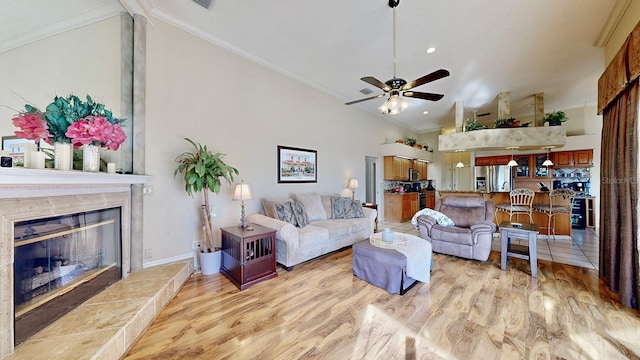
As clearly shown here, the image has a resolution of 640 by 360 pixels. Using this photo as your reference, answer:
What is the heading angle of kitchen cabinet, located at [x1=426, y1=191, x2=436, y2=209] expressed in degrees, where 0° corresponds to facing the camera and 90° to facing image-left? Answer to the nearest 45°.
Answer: approximately 0°

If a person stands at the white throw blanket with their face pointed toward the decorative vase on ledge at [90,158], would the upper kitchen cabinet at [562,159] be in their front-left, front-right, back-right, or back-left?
back-right

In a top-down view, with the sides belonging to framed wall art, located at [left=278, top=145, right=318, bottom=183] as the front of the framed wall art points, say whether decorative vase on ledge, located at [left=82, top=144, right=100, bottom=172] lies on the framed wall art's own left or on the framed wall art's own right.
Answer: on the framed wall art's own right

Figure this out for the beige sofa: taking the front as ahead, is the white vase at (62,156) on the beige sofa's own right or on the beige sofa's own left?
on the beige sofa's own right

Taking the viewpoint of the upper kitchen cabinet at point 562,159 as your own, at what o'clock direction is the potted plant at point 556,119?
The potted plant is roughly at 12 o'clock from the upper kitchen cabinet.

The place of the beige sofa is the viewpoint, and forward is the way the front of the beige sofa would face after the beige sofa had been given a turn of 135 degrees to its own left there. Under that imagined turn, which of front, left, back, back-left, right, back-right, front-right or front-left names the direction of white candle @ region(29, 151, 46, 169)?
back-left

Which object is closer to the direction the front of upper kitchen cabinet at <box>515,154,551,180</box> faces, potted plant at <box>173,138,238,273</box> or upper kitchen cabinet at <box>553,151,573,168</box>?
the potted plant
